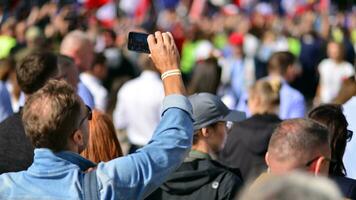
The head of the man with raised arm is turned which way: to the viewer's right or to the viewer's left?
to the viewer's right

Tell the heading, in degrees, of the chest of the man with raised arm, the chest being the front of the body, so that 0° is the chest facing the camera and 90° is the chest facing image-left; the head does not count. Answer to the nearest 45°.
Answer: approximately 225°
